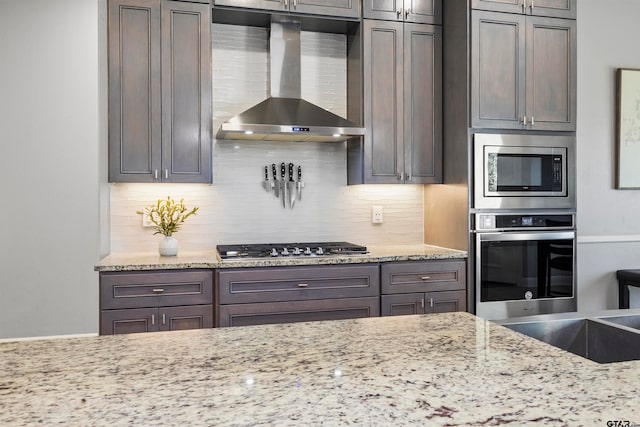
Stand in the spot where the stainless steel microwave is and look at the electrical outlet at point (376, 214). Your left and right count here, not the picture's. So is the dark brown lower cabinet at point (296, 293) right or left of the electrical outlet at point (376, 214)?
left

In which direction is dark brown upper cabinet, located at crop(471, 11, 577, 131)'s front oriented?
toward the camera

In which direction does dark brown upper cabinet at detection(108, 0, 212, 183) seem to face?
toward the camera

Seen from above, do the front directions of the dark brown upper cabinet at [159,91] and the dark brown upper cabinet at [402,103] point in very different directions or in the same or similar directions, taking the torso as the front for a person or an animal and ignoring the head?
same or similar directions

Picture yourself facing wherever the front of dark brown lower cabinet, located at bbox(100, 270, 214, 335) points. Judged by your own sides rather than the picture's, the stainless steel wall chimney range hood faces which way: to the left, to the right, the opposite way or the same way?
the same way

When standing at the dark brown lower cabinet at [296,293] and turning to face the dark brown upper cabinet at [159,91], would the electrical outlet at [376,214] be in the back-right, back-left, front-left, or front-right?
back-right

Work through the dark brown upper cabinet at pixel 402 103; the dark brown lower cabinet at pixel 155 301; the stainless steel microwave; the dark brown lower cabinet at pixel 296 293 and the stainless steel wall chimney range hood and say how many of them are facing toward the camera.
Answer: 5

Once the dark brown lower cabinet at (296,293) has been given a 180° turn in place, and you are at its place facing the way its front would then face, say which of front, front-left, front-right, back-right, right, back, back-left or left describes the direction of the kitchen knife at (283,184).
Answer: front

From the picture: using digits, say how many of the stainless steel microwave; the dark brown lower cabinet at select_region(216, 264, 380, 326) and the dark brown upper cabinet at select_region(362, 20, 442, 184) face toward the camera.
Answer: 3

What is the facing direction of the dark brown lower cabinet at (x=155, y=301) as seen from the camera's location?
facing the viewer

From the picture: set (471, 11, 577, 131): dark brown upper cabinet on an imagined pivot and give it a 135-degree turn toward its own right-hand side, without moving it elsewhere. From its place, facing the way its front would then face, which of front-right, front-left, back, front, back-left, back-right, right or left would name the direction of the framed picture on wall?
right

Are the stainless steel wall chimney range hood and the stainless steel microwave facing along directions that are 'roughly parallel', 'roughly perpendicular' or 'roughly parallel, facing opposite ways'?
roughly parallel

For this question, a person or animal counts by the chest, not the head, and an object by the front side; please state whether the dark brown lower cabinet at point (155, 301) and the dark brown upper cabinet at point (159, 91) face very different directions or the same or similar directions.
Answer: same or similar directions

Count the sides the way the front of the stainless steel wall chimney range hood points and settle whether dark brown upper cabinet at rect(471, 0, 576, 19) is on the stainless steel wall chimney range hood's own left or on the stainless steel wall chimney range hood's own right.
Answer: on the stainless steel wall chimney range hood's own left

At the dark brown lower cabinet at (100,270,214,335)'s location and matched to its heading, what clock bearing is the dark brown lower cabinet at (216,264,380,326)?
the dark brown lower cabinet at (216,264,380,326) is roughly at 9 o'clock from the dark brown lower cabinet at (100,270,214,335).
